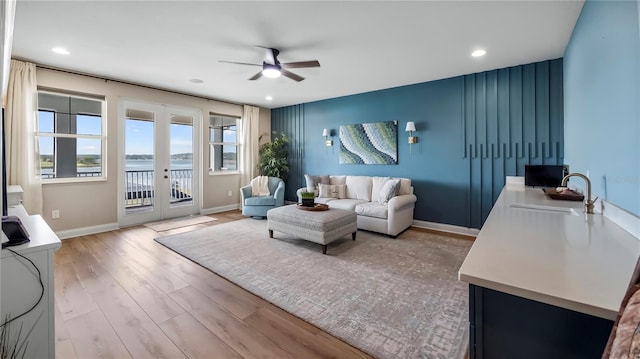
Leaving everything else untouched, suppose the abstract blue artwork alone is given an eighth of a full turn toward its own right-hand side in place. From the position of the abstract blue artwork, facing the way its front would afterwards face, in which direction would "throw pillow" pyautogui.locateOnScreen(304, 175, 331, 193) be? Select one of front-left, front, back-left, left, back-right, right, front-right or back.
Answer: front

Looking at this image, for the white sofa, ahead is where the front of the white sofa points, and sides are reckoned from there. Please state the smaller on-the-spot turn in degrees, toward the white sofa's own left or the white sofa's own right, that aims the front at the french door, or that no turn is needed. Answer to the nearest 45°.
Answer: approximately 45° to the white sofa's own right

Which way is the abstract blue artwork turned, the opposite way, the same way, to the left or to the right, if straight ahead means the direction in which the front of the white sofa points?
the same way

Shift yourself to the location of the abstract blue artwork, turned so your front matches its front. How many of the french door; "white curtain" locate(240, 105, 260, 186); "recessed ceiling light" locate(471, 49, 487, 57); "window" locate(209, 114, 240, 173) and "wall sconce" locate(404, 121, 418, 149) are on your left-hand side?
2

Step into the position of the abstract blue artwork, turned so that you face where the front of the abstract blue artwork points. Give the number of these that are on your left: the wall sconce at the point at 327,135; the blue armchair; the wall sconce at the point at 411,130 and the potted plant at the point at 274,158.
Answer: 1

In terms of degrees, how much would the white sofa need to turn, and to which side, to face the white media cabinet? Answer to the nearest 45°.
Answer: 0° — it already faces it

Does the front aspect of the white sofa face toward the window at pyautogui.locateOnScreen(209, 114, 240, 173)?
no

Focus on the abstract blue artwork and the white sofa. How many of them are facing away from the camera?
0

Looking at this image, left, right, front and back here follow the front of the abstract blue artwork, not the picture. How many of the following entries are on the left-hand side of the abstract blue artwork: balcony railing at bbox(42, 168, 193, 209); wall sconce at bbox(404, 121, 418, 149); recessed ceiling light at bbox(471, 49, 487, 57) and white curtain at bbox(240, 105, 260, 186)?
2

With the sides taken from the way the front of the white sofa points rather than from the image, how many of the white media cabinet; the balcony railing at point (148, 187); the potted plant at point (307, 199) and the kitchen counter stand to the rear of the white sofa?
0

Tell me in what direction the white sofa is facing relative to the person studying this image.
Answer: facing the viewer and to the left of the viewer

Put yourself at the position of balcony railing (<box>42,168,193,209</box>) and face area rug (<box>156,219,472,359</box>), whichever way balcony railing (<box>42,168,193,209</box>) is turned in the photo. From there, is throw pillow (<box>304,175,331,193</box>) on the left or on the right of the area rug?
left

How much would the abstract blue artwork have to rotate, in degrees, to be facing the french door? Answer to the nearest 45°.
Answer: approximately 45° to its right

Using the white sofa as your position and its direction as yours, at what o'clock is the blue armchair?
The blue armchair is roughly at 2 o'clock from the white sofa.

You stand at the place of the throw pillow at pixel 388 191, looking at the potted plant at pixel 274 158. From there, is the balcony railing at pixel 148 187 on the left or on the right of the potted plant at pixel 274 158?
left
